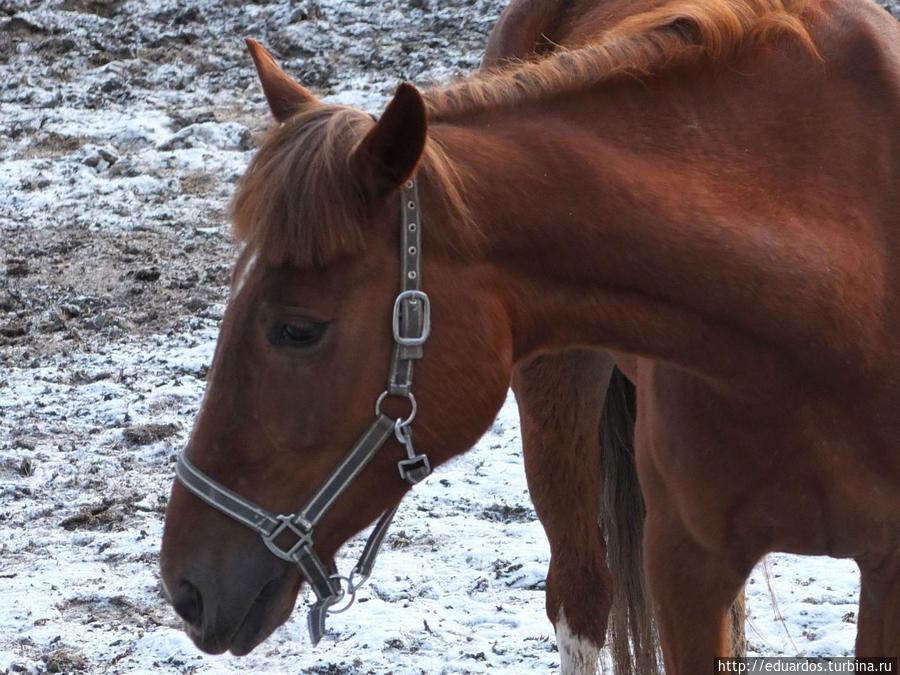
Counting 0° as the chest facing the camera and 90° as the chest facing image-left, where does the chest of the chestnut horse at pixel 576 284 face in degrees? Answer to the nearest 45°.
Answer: approximately 45°

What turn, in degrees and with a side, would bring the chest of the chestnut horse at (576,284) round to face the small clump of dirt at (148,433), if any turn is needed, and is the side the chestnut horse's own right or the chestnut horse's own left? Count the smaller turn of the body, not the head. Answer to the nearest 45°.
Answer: approximately 90° to the chestnut horse's own right

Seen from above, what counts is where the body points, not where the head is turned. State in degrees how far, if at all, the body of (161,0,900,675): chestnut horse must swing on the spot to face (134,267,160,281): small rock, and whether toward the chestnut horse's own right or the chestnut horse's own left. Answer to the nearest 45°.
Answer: approximately 90° to the chestnut horse's own right

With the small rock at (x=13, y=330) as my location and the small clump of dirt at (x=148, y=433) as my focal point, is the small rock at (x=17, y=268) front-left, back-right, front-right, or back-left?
back-left

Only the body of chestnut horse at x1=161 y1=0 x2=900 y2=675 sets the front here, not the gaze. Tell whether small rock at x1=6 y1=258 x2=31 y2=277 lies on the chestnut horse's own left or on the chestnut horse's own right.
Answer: on the chestnut horse's own right

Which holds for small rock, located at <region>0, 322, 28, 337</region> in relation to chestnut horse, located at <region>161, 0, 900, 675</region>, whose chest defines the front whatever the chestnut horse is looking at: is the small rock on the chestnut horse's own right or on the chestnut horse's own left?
on the chestnut horse's own right
